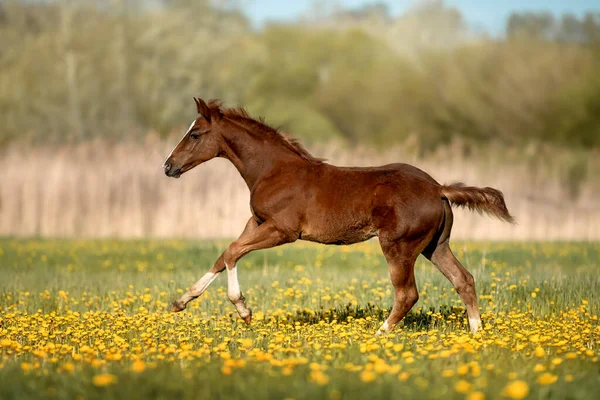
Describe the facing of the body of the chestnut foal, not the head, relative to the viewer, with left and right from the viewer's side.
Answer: facing to the left of the viewer
